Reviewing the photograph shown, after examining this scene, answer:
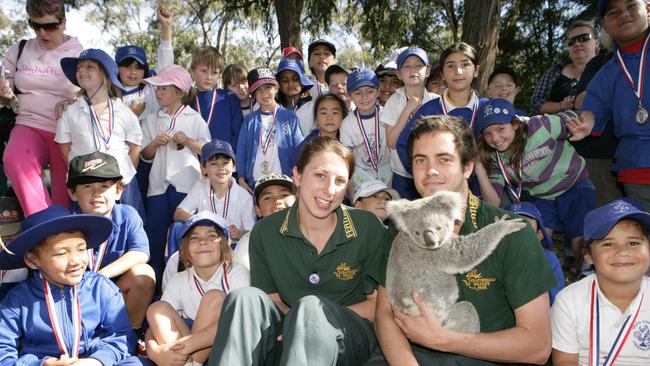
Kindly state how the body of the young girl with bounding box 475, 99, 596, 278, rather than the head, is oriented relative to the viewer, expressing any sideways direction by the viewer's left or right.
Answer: facing the viewer and to the left of the viewer

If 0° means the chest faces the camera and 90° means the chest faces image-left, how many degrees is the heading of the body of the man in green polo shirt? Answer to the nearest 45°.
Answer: approximately 45°

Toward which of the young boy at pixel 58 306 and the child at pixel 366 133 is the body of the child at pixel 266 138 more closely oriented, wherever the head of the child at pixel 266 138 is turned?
the young boy

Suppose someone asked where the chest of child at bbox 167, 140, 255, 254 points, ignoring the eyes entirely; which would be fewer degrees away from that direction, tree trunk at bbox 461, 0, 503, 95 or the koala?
the koala

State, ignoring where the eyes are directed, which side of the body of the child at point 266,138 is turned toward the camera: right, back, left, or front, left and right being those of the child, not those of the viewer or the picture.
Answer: front

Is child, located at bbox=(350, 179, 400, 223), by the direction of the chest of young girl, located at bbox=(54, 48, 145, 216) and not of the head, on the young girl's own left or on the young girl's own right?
on the young girl's own left

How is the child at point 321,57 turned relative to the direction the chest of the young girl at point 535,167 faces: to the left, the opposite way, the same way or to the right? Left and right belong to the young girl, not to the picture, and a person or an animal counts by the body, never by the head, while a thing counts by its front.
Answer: the same way

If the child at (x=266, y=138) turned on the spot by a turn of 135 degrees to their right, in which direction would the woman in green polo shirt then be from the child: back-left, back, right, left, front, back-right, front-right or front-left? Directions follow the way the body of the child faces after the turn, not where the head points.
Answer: back-left

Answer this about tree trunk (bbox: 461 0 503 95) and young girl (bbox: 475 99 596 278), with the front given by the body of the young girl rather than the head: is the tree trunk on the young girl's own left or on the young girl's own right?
on the young girl's own right

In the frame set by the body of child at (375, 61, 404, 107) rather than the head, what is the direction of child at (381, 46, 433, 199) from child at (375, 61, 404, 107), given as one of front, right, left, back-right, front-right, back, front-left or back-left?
front

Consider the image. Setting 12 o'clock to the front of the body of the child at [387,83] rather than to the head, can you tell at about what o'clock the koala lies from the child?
The koala is roughly at 12 o'clock from the child.

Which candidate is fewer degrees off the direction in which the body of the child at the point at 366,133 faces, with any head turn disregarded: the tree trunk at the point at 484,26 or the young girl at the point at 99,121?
the young girl

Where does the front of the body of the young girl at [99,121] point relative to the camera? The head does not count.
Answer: toward the camera
